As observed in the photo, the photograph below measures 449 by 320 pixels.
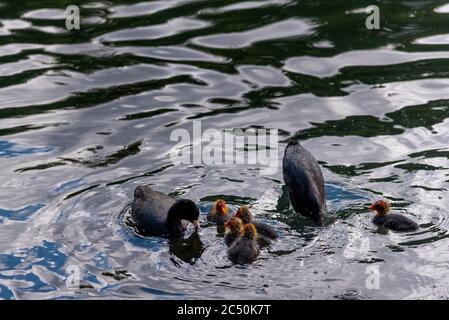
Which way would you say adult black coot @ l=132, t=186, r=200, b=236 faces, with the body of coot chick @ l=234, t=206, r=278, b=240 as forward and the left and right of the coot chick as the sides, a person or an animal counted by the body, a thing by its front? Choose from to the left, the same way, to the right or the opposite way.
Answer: the opposite way

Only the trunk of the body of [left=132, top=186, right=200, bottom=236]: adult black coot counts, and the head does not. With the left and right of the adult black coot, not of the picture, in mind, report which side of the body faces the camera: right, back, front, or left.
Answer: right

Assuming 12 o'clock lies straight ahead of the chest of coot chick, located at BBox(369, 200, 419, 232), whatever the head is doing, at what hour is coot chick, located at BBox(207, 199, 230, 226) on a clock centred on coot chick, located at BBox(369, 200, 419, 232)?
coot chick, located at BBox(207, 199, 230, 226) is roughly at 12 o'clock from coot chick, located at BBox(369, 200, 419, 232).

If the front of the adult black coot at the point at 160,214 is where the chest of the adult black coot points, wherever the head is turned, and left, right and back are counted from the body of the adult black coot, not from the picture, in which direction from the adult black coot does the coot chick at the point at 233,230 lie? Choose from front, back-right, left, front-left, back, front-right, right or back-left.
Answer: front-right

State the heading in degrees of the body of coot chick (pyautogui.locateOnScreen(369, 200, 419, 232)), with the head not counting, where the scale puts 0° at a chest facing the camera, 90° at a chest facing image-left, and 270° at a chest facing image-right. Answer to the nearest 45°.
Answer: approximately 90°

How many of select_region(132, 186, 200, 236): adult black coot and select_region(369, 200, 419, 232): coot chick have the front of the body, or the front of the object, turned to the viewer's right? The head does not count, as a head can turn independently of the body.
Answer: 1

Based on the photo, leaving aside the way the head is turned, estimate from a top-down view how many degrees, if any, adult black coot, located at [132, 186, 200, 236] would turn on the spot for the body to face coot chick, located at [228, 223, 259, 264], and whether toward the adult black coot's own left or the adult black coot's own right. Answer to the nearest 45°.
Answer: approximately 45° to the adult black coot's own right

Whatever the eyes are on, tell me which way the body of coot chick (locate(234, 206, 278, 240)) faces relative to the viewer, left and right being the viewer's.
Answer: facing to the left of the viewer

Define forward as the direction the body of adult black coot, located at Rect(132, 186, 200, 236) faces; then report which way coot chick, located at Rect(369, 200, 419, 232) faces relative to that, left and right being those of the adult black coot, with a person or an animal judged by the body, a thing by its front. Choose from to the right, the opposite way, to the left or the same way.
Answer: the opposite way

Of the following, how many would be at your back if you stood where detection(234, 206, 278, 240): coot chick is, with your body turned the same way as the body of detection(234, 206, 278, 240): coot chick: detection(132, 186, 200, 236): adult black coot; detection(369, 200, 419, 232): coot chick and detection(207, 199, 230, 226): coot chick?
1

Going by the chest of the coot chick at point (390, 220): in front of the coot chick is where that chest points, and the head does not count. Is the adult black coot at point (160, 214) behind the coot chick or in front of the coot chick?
in front

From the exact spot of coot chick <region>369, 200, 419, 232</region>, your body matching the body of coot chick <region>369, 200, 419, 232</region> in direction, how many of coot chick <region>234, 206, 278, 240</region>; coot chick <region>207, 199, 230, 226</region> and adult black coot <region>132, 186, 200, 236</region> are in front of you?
3
